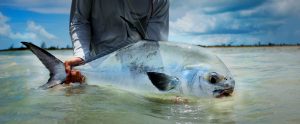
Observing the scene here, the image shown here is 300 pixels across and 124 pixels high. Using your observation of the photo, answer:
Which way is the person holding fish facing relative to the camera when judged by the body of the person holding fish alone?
toward the camera

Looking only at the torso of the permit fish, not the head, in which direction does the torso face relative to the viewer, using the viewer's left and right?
facing to the right of the viewer
